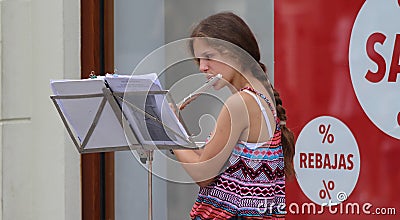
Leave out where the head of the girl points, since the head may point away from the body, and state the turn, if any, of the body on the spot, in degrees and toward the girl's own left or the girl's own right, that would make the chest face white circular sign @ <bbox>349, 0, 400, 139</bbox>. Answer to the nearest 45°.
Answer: approximately 135° to the girl's own right

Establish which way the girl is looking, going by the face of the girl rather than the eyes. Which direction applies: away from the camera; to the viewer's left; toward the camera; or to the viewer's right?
to the viewer's left

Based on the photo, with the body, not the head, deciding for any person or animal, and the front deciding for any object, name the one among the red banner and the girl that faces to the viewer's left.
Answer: the girl

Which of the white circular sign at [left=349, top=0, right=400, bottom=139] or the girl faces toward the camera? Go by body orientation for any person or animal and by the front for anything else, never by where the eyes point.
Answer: the white circular sign

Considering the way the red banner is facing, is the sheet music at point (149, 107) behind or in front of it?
in front

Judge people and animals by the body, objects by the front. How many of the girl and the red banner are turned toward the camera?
1

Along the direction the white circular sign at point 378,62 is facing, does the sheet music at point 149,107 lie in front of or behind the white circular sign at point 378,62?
in front

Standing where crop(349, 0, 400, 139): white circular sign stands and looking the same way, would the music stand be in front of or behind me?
in front

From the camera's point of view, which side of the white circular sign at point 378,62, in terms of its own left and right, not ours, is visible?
front

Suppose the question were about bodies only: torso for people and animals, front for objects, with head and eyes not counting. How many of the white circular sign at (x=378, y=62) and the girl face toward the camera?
1

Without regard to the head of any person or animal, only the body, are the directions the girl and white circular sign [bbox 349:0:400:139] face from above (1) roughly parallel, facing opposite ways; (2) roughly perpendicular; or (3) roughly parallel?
roughly perpendicular

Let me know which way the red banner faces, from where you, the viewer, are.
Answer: facing the viewer

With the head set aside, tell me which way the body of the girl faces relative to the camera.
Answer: to the viewer's left

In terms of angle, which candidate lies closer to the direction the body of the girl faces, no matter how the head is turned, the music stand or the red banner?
the music stand

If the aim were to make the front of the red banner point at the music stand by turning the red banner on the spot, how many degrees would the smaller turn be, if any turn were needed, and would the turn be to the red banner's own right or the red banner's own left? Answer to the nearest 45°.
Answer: approximately 45° to the red banner's own right
